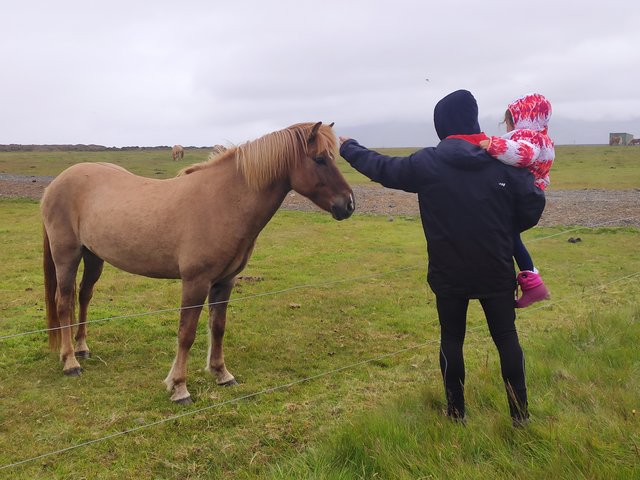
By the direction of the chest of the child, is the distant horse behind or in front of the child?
in front

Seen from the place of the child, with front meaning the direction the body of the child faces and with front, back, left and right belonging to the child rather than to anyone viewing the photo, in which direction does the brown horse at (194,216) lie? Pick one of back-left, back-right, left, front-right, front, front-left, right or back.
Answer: front

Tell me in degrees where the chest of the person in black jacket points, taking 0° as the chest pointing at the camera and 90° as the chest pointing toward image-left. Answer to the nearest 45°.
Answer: approximately 180°

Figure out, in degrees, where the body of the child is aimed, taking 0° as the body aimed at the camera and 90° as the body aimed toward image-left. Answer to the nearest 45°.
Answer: approximately 90°

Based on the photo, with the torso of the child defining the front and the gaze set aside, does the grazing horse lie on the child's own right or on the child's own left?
on the child's own right
